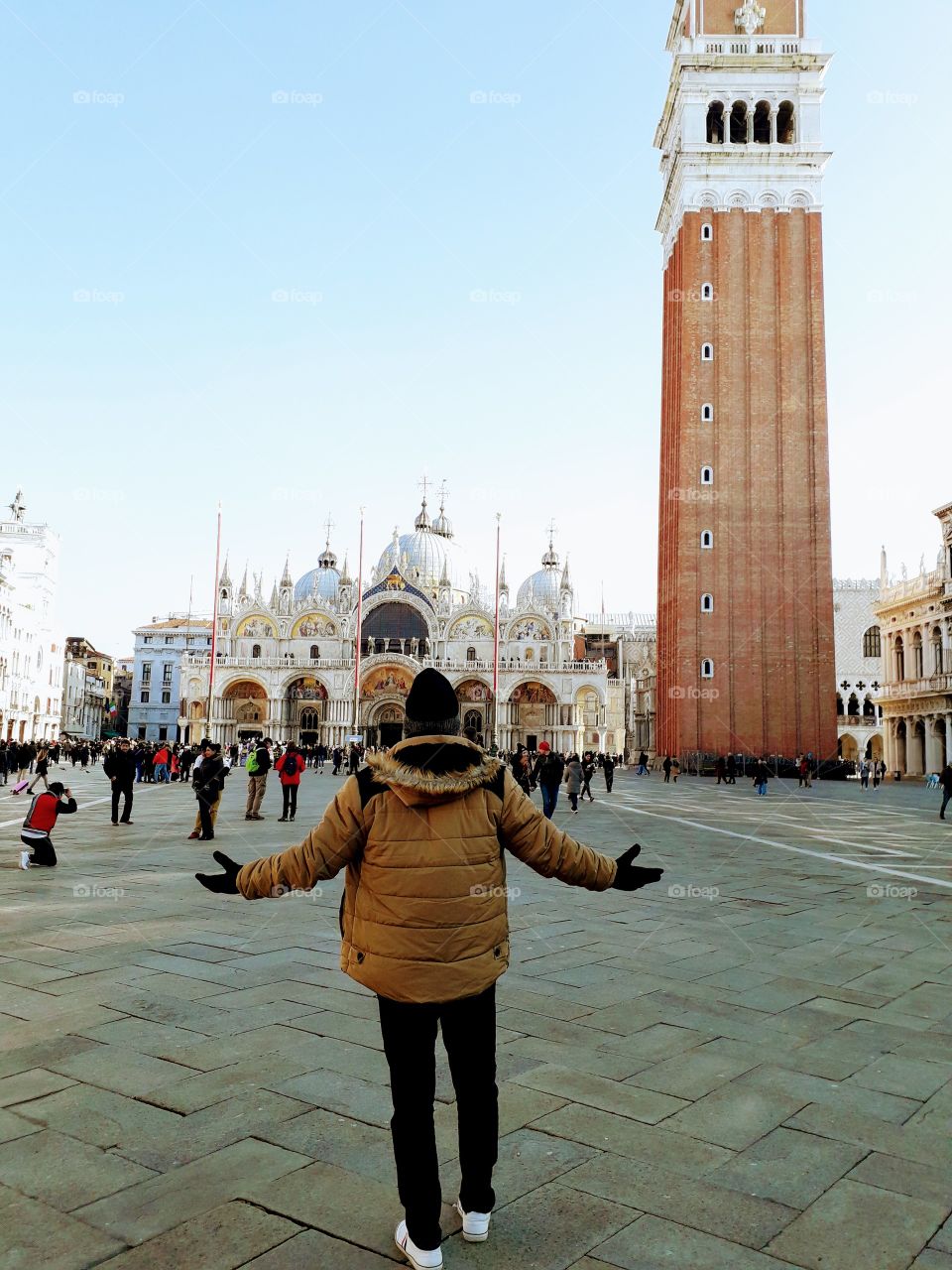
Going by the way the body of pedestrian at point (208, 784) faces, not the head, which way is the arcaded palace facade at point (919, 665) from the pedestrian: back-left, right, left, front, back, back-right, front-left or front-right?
back

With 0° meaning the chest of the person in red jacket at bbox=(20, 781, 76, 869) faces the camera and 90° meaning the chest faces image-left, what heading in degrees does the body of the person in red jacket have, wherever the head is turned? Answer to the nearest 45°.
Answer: approximately 225°

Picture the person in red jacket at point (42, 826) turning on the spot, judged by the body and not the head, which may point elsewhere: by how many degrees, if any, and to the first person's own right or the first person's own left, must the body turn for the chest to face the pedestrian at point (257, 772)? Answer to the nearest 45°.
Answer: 0° — they already face them

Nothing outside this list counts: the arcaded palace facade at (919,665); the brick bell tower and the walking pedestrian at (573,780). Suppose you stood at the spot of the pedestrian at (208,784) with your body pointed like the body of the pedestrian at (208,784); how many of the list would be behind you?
3

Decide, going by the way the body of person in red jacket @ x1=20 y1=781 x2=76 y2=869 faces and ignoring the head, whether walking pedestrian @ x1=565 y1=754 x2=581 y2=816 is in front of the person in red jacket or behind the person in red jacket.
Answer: in front

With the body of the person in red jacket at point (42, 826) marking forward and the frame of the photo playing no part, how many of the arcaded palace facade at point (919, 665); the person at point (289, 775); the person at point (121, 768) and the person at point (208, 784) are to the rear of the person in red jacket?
0

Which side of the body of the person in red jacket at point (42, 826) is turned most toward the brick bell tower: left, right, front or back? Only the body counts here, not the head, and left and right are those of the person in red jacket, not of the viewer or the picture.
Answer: front

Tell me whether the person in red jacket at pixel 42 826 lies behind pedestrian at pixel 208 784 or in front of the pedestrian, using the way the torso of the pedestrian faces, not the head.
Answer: in front

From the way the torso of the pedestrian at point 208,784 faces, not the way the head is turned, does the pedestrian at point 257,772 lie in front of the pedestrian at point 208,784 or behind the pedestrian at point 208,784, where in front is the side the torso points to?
behind

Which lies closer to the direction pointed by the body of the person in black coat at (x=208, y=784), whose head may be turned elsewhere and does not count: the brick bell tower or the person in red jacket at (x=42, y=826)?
the person in red jacket

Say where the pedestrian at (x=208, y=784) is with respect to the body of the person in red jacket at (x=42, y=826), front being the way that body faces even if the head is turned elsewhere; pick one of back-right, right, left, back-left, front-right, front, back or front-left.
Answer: front

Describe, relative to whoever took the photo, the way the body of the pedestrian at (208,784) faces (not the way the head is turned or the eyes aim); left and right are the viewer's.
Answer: facing the viewer and to the left of the viewer

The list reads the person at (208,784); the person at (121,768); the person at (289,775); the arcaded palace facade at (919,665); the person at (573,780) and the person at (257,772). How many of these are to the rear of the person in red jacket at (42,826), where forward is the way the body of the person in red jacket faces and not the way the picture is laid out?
0
